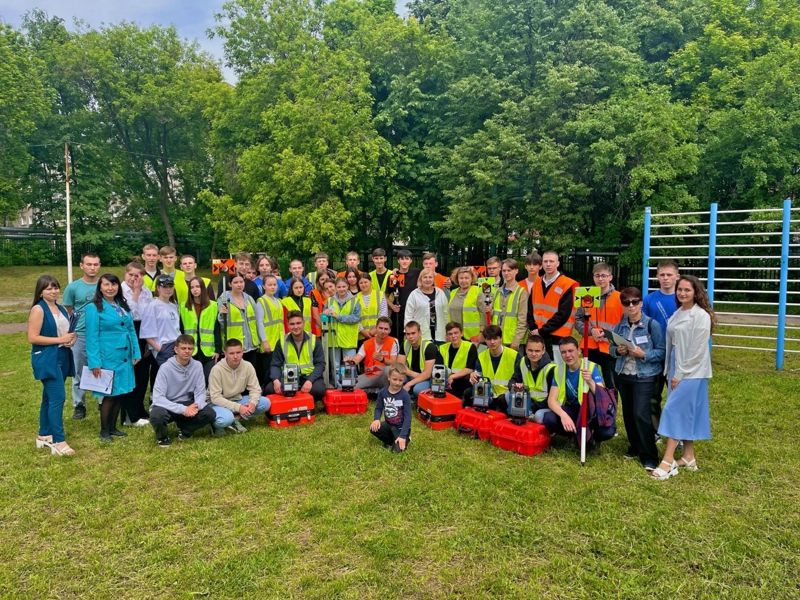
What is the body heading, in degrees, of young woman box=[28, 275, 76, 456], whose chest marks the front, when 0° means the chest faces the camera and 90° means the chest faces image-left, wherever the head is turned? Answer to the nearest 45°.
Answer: approximately 315°

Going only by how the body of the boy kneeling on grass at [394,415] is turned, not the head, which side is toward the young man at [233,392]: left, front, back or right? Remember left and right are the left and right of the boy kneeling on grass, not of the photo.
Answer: right

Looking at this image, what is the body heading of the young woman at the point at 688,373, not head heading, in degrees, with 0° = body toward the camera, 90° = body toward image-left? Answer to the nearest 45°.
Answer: approximately 45°

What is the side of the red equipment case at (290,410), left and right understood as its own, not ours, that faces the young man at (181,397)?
right

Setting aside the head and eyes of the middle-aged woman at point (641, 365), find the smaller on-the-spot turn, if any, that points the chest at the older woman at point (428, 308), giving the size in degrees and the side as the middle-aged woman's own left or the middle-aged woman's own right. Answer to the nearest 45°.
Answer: approximately 90° to the middle-aged woman's own right
